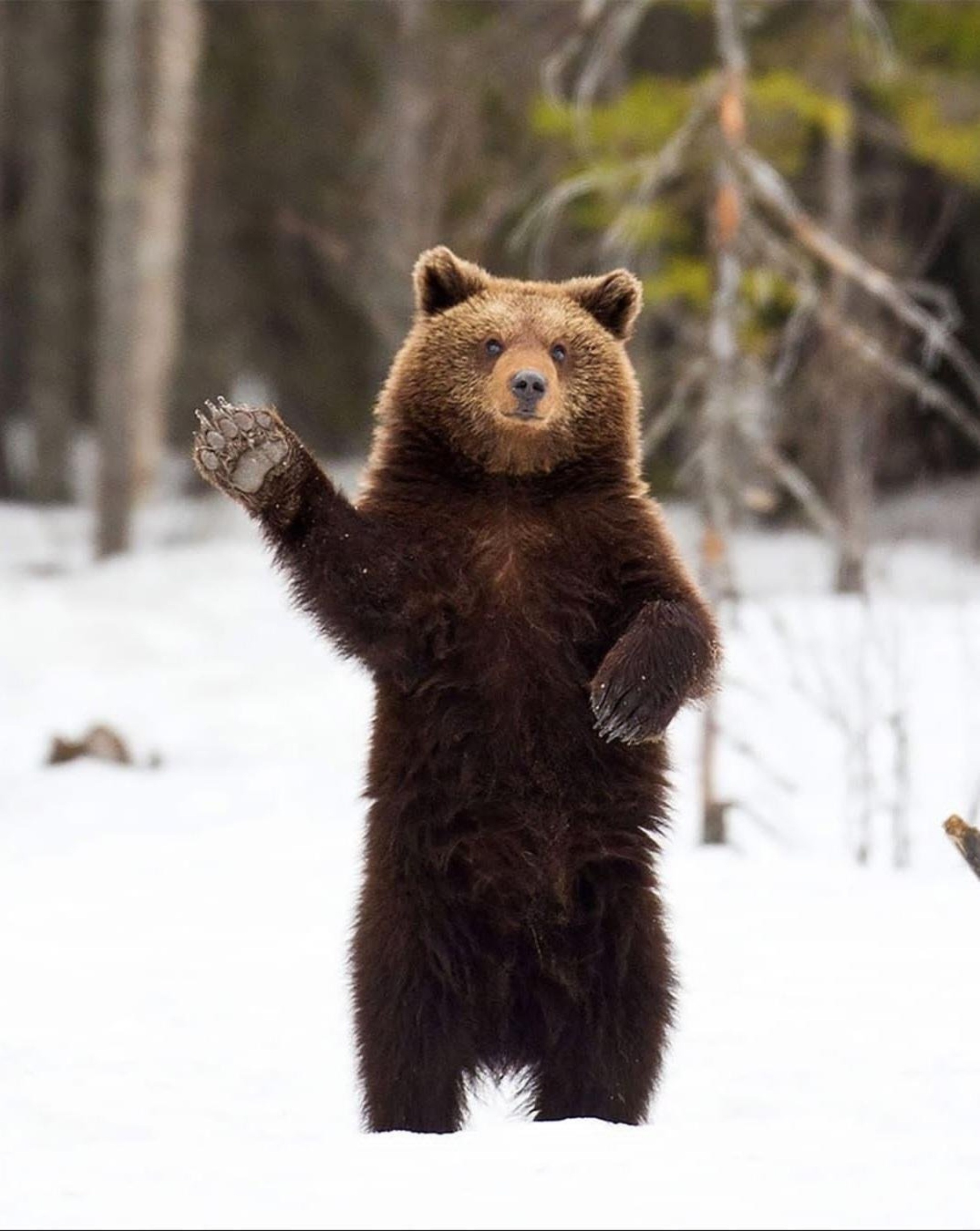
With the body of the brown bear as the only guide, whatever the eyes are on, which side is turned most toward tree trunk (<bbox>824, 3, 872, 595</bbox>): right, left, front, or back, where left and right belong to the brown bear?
back

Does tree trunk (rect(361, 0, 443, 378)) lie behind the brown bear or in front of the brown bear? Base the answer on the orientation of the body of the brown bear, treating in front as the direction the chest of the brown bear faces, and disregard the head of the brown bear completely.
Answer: behind

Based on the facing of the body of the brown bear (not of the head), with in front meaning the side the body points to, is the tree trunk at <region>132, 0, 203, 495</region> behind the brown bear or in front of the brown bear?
behind

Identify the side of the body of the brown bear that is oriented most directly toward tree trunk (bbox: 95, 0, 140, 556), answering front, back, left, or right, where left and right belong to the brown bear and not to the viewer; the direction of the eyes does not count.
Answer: back

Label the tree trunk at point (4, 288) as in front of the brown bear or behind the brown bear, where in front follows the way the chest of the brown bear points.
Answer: behind

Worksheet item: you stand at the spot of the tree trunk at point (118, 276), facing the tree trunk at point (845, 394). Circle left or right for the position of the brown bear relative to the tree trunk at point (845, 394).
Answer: right

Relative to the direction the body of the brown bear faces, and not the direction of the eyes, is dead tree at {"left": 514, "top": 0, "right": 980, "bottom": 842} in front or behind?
behind

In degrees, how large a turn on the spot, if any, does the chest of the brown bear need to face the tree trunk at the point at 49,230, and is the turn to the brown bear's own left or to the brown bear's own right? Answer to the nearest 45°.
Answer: approximately 180°

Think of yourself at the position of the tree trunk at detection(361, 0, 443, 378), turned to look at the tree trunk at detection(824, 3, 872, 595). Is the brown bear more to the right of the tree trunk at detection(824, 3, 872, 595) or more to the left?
right

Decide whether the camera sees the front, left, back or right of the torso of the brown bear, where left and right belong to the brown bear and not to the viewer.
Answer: front
